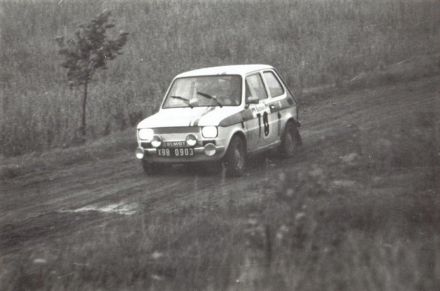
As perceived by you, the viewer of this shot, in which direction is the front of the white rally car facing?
facing the viewer and to the left of the viewer

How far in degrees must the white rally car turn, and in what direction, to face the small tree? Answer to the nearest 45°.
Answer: approximately 90° to its right
